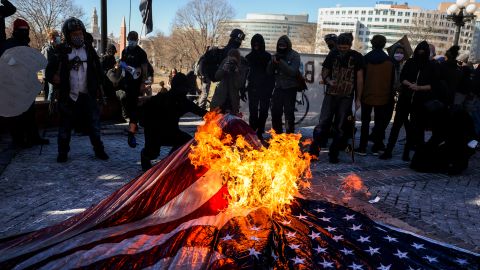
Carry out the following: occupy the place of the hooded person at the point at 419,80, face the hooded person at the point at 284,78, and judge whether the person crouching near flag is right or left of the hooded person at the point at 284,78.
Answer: left

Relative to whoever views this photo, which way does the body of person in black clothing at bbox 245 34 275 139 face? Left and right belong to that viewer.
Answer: facing the viewer

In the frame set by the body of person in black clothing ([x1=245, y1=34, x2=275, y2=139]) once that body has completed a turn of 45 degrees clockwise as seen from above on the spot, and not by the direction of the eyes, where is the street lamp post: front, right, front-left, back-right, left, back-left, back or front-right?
back

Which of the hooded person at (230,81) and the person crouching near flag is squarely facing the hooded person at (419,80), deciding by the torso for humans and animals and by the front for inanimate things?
the person crouching near flag

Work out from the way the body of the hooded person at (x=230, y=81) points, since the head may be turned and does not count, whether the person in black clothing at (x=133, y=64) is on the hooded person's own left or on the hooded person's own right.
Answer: on the hooded person's own right

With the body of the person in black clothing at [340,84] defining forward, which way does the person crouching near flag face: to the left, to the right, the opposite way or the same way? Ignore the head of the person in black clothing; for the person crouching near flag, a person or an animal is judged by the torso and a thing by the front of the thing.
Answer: to the left

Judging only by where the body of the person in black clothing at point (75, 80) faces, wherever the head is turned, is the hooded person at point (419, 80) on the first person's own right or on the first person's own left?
on the first person's own left

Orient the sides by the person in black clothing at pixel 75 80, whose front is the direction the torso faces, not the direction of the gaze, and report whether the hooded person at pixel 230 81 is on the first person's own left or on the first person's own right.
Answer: on the first person's own left

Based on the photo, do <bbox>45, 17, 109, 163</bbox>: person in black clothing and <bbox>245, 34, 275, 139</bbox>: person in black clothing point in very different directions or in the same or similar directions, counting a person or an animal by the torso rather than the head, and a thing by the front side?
same or similar directions

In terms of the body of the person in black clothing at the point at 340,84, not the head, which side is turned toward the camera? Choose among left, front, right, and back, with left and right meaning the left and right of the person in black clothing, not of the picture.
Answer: front

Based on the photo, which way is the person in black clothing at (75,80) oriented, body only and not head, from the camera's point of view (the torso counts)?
toward the camera

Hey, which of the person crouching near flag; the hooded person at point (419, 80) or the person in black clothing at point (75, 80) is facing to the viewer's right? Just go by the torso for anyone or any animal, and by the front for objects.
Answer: the person crouching near flag

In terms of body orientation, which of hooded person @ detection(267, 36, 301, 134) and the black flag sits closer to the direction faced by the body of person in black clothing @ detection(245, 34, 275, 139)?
the hooded person

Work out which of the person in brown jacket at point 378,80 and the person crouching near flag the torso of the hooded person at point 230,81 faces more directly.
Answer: the person crouching near flag

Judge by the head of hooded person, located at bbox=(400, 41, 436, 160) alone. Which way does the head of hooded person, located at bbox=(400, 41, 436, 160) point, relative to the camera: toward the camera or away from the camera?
toward the camera

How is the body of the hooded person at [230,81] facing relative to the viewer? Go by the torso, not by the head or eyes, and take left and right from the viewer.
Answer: facing the viewer and to the left of the viewer
